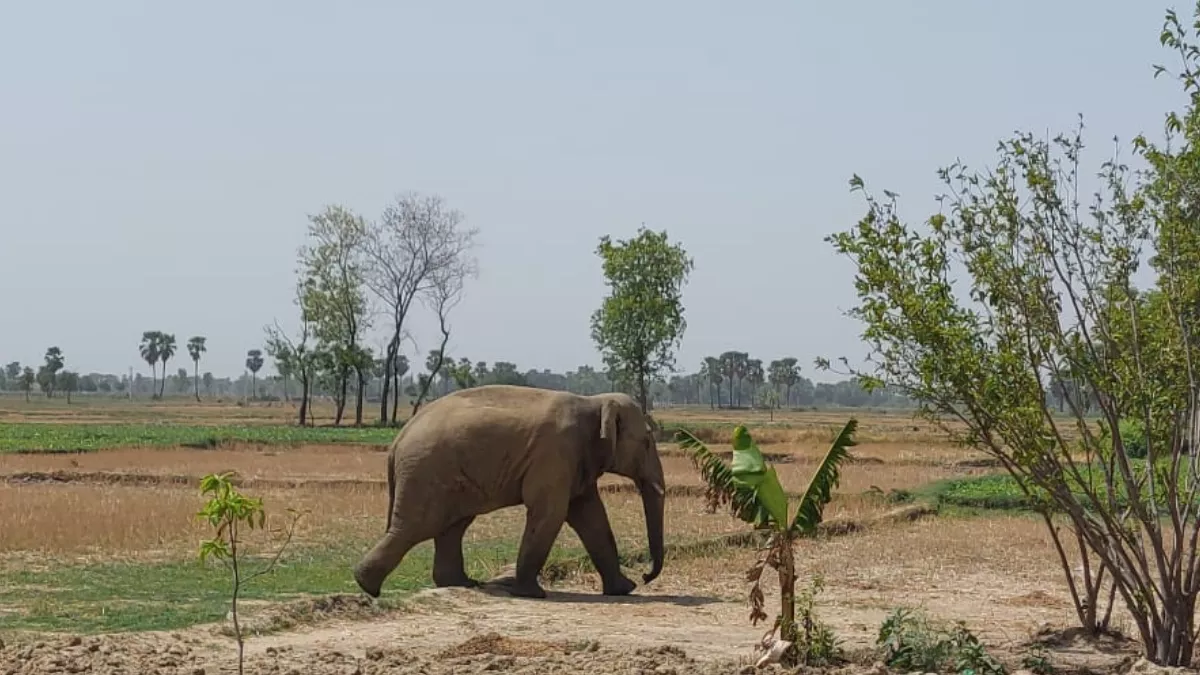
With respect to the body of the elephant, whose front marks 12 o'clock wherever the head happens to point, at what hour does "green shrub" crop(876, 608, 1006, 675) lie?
The green shrub is roughly at 2 o'clock from the elephant.

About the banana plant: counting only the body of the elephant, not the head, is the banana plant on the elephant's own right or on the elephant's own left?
on the elephant's own right

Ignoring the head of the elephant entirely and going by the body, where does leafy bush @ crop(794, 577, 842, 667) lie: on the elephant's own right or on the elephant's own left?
on the elephant's own right

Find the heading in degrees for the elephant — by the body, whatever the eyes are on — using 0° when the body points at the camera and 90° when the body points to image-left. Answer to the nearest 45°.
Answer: approximately 270°

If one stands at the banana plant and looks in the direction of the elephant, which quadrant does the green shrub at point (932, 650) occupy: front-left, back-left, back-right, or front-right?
back-right
